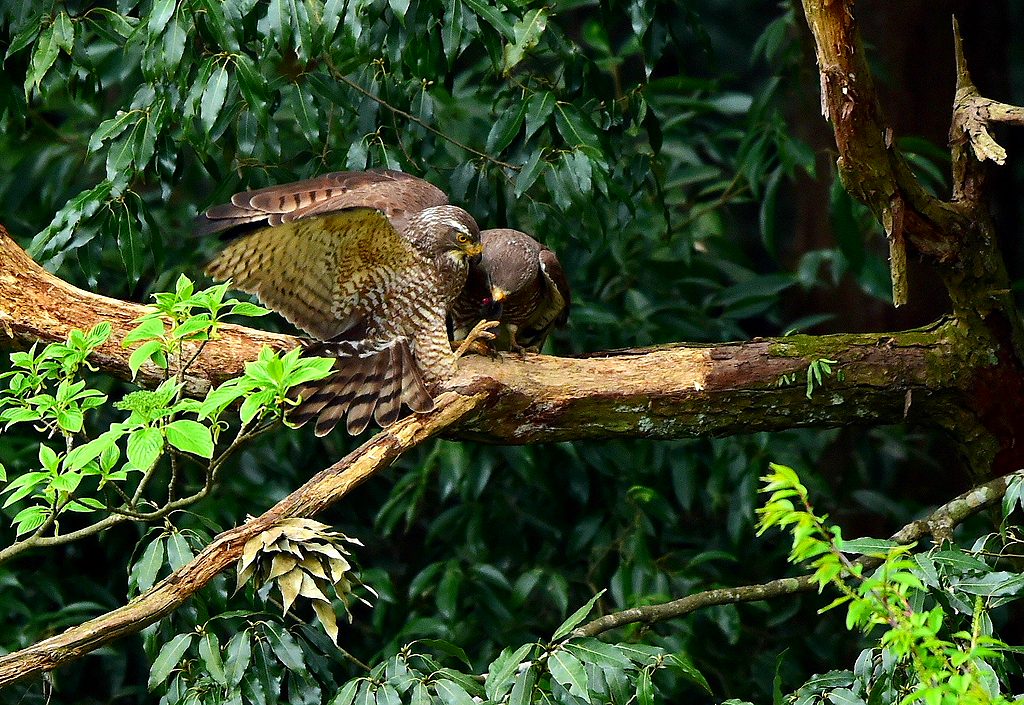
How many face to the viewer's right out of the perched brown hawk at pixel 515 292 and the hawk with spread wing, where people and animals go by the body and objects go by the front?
1

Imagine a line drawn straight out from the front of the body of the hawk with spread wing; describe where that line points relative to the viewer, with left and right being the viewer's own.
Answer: facing to the right of the viewer

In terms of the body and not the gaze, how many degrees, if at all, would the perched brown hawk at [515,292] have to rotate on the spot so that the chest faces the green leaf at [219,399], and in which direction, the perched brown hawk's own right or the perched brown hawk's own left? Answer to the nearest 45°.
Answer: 0° — it already faces it
